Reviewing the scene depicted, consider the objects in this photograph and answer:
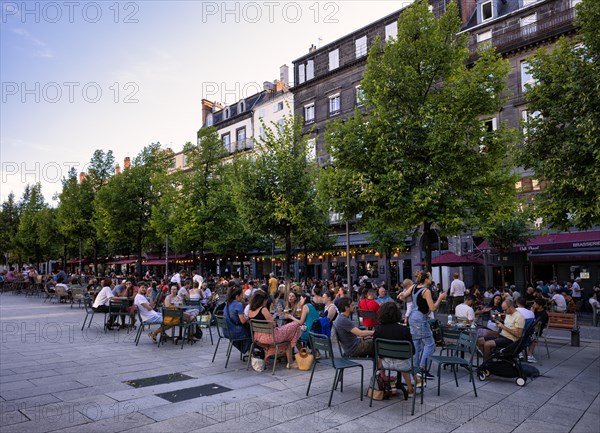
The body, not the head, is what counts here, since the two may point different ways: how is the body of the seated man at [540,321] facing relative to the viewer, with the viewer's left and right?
facing to the left of the viewer

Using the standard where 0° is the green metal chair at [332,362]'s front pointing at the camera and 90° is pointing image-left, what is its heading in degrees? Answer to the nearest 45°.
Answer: approximately 225°

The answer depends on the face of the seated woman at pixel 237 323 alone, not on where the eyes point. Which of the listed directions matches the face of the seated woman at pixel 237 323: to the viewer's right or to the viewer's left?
to the viewer's right

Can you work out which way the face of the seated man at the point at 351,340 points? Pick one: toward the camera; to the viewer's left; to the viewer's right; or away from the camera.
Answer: to the viewer's right

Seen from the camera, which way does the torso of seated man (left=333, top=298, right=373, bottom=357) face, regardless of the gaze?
to the viewer's right
